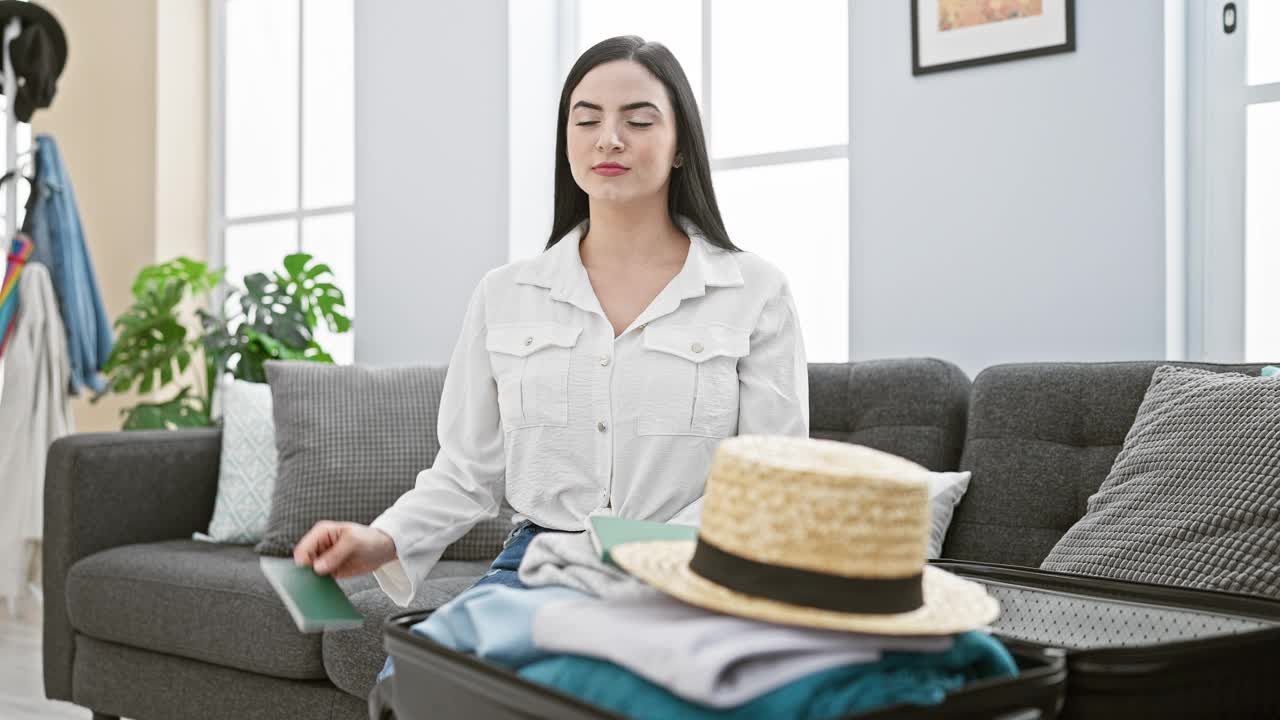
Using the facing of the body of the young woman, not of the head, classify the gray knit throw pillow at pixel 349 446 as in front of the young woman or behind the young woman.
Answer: behind

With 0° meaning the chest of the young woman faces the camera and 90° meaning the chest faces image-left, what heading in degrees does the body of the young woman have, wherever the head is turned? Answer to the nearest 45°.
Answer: approximately 0°

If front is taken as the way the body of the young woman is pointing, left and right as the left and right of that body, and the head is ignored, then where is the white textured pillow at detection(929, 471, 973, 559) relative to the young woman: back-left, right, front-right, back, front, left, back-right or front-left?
back-left

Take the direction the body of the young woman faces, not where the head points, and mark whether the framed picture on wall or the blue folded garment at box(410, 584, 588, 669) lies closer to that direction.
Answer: the blue folded garment

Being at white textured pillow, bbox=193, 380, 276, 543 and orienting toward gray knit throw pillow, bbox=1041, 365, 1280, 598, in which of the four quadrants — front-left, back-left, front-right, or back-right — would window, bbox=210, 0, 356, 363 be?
back-left

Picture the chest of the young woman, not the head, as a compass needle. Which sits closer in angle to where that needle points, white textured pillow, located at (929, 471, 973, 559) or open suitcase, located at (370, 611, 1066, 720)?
the open suitcase

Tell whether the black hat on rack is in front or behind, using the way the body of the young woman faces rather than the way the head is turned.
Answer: behind

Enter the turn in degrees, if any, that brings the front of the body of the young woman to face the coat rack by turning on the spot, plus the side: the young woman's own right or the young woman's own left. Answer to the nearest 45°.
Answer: approximately 135° to the young woman's own right

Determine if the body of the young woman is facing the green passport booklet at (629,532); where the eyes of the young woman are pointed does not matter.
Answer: yes

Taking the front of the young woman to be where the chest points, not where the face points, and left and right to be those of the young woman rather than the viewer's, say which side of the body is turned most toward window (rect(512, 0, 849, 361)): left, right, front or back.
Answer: back

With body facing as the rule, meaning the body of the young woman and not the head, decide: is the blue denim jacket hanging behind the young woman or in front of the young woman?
behind

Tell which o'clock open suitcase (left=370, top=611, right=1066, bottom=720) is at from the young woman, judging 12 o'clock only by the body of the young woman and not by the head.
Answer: The open suitcase is roughly at 12 o'clock from the young woman.

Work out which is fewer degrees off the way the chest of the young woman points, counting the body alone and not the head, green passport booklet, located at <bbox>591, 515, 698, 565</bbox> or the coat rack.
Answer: the green passport booklet

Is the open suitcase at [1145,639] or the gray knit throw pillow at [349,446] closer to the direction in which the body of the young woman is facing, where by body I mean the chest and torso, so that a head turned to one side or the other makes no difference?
the open suitcase

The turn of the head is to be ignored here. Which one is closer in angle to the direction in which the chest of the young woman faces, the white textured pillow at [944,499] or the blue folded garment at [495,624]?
the blue folded garment

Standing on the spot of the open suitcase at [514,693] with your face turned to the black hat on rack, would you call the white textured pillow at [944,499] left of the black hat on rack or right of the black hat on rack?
right
